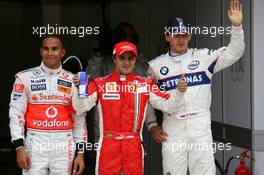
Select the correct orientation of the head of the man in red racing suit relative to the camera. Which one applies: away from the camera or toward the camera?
toward the camera

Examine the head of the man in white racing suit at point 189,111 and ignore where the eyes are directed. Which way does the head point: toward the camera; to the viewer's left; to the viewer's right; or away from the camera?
toward the camera

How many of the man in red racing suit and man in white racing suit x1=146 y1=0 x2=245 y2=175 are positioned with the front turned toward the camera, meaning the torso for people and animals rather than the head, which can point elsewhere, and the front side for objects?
2

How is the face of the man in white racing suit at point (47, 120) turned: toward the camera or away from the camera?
toward the camera

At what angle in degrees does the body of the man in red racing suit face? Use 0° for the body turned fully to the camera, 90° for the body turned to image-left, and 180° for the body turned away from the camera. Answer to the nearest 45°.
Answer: approximately 0°

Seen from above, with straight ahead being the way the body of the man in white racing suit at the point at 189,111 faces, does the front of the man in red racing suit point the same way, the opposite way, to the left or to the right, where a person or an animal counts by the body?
the same way

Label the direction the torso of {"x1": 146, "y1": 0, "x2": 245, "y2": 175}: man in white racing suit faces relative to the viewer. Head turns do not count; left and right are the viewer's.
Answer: facing the viewer

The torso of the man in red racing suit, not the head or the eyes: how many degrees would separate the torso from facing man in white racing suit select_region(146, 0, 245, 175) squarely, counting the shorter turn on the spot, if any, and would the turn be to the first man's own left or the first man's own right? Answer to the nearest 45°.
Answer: approximately 90° to the first man's own left

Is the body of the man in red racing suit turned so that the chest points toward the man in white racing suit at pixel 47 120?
no

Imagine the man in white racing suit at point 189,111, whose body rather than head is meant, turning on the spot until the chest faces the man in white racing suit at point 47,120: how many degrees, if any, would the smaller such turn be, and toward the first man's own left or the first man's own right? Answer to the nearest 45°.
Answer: approximately 90° to the first man's own right

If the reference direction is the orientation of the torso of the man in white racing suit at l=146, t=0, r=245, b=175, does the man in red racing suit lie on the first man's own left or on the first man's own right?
on the first man's own right
